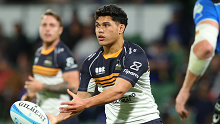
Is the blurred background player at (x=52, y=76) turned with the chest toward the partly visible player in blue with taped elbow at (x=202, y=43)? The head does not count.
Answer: no
